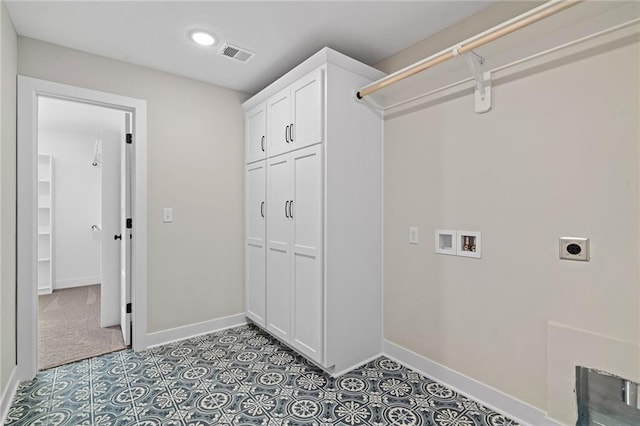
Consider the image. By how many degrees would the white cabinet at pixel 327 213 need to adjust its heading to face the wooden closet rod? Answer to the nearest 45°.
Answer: approximately 90° to its left

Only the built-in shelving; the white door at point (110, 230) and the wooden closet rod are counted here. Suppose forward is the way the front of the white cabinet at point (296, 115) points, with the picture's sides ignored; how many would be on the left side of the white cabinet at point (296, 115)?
1

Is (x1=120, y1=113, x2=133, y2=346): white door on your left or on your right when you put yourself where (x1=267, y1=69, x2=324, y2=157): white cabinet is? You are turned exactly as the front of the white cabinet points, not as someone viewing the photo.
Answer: on your right

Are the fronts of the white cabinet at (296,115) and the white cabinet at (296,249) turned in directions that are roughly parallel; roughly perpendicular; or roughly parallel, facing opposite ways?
roughly parallel

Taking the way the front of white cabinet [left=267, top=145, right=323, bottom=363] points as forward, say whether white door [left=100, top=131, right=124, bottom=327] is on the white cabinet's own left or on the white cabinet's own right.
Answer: on the white cabinet's own right

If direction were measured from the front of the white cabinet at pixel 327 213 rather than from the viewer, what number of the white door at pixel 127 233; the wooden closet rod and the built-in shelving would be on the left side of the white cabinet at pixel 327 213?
1

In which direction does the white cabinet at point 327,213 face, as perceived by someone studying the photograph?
facing the viewer and to the left of the viewer

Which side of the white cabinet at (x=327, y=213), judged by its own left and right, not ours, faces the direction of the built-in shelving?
right

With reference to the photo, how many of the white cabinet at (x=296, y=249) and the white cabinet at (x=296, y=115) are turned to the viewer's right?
0

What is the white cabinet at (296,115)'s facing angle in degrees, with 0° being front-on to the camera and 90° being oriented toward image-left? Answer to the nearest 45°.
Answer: approximately 45°

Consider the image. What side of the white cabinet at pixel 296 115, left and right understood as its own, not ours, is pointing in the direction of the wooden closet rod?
left

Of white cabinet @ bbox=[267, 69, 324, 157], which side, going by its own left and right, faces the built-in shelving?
right
